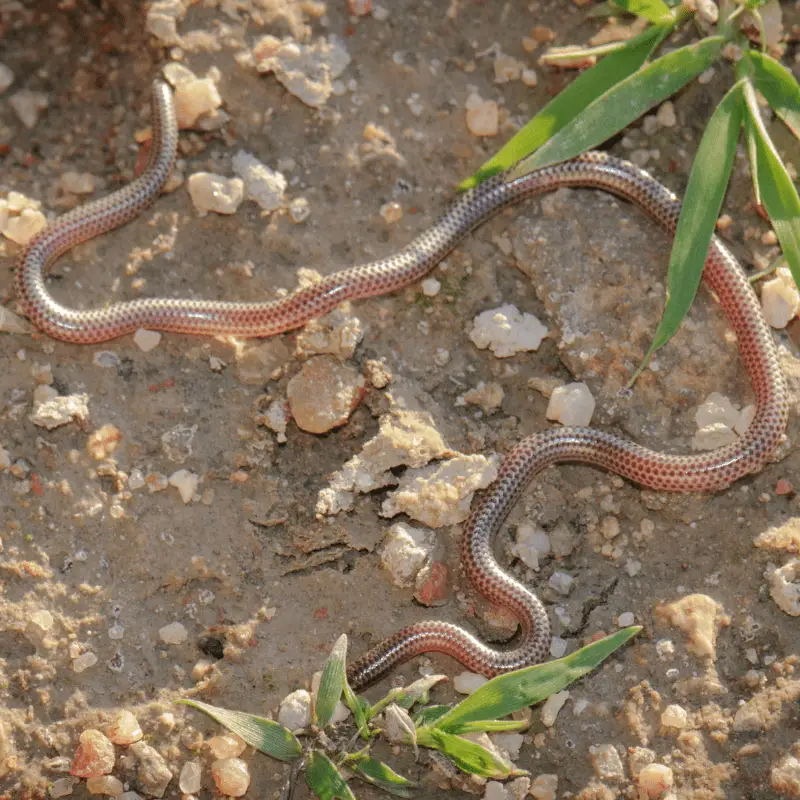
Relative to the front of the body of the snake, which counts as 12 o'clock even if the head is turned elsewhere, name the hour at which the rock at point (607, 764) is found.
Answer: The rock is roughly at 5 o'clock from the snake.

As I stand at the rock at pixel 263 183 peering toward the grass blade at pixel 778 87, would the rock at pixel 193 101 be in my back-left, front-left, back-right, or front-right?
back-left

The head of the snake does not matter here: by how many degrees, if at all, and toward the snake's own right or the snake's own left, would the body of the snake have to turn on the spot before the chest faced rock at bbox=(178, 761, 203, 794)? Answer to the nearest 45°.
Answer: approximately 180°

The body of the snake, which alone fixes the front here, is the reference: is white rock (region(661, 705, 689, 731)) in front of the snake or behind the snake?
behind

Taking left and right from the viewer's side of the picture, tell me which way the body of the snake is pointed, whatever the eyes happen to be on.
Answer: facing away from the viewer

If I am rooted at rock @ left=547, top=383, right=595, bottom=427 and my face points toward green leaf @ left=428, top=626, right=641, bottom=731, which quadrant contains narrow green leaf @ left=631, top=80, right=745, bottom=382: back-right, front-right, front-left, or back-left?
back-left

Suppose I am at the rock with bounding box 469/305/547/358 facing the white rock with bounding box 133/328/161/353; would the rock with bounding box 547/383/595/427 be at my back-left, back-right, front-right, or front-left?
back-left
